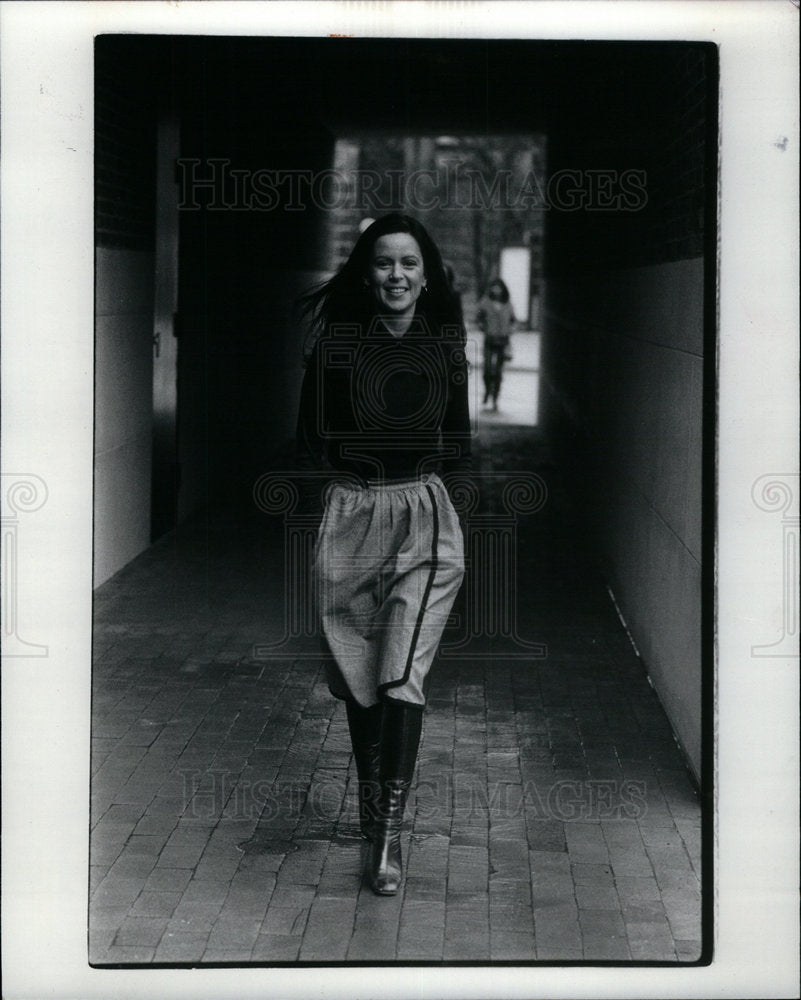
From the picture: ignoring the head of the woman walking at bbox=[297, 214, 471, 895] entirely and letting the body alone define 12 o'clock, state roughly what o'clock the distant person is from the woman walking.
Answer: The distant person is roughly at 6 o'clock from the woman walking.

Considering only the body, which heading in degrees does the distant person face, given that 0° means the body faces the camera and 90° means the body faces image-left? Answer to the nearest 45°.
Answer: approximately 0°

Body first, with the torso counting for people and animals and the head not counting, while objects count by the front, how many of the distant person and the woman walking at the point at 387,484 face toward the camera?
2

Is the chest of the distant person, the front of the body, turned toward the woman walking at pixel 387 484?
yes
